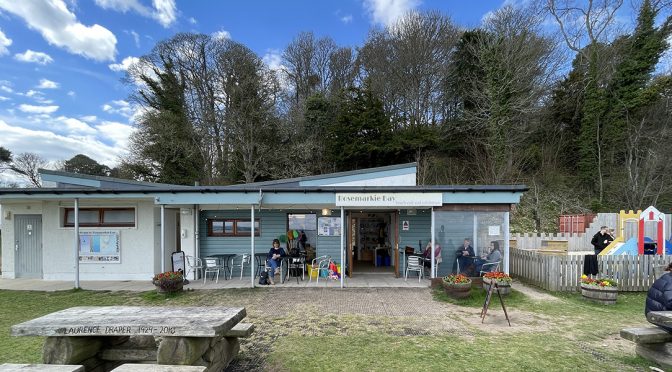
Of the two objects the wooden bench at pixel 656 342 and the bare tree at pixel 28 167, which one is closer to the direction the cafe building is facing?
the wooden bench

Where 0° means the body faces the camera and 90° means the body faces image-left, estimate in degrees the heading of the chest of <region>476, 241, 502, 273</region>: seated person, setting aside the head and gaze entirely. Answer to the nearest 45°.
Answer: approximately 90°

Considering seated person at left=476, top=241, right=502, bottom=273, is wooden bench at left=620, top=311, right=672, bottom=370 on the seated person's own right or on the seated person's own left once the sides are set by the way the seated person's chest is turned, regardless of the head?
on the seated person's own left

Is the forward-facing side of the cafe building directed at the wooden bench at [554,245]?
no

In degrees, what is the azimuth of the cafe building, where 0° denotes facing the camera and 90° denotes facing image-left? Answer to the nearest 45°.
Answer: approximately 0°
